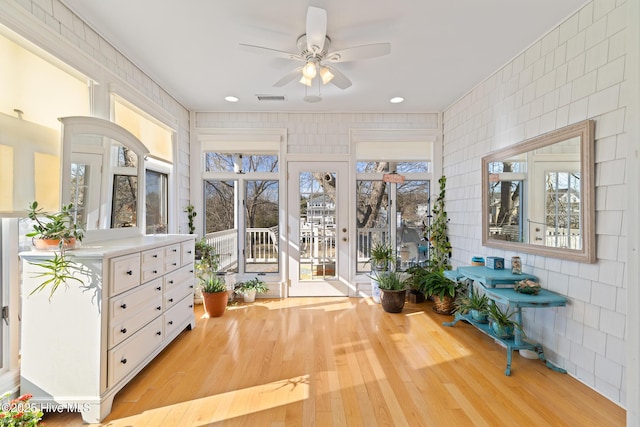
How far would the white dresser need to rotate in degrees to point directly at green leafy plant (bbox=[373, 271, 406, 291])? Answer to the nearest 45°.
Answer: approximately 45° to its left

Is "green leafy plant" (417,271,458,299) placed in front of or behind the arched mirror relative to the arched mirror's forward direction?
in front

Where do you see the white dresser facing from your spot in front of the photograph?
facing the viewer and to the right of the viewer

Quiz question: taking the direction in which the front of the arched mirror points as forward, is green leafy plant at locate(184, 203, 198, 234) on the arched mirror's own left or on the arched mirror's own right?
on the arched mirror's own left

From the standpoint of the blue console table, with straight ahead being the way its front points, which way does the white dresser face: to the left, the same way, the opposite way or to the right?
the opposite way

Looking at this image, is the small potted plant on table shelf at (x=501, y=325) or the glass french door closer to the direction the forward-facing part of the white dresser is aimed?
the small potted plant on table shelf

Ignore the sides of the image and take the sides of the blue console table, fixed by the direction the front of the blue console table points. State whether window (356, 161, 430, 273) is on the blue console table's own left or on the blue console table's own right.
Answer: on the blue console table's own right

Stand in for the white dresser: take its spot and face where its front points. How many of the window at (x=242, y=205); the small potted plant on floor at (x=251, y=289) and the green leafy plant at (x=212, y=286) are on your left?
3

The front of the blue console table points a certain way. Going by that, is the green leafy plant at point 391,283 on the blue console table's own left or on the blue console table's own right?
on the blue console table's own right

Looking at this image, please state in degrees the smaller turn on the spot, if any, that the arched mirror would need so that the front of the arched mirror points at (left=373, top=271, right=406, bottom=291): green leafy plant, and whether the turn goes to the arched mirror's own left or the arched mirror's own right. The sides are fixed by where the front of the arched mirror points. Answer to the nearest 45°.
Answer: approximately 45° to the arched mirror's own left
